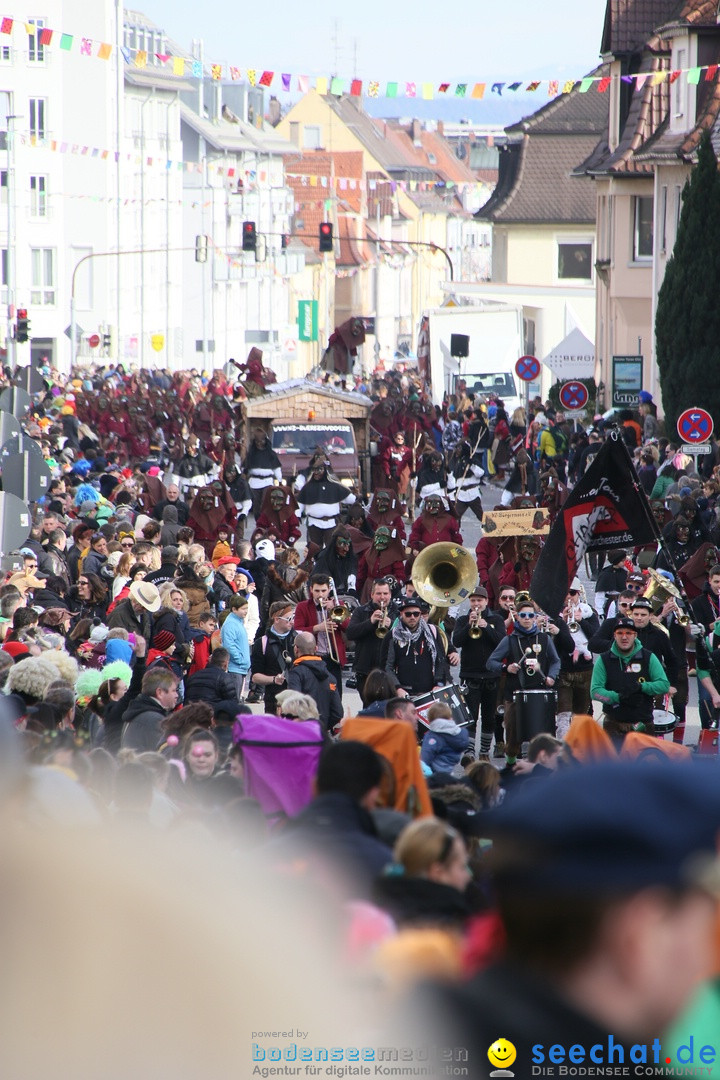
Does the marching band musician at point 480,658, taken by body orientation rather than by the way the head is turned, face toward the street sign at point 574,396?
no

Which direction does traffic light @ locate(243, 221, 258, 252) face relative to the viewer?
toward the camera

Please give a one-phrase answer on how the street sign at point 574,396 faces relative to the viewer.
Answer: facing the viewer

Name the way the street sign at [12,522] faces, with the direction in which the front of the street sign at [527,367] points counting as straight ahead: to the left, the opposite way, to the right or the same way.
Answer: the opposite way

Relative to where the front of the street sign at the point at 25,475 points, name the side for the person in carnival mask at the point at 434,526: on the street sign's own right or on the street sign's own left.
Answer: on the street sign's own right

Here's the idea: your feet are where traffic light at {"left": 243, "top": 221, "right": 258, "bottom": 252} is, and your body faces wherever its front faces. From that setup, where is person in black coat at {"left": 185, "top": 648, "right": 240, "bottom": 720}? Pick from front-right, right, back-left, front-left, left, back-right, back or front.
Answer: front

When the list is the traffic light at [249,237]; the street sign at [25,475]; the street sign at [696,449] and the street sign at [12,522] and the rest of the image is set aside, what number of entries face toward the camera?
2

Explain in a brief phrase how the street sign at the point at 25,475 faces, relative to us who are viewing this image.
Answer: facing away from the viewer

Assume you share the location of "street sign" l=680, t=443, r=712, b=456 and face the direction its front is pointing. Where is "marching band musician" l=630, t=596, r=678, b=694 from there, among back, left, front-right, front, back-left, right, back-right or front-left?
front

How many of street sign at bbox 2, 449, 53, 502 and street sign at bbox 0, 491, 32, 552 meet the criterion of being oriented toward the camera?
0

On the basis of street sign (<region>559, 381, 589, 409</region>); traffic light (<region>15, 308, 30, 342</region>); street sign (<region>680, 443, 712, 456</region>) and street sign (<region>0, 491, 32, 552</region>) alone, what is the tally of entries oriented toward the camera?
3

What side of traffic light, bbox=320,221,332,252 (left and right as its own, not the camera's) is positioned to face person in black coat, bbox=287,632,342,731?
front

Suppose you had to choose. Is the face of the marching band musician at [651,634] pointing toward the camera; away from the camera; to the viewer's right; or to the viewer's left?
toward the camera

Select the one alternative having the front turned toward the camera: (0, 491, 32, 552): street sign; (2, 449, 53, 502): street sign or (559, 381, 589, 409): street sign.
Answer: (559, 381, 589, 409): street sign

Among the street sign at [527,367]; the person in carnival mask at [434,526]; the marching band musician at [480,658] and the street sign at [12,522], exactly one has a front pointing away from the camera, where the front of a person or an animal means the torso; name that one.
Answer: the street sign at [12,522]

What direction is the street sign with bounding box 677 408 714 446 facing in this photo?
toward the camera

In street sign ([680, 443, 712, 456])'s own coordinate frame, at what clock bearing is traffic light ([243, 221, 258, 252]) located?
The traffic light is roughly at 5 o'clock from the street sign.

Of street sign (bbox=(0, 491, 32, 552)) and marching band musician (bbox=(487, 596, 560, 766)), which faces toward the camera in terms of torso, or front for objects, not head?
the marching band musician

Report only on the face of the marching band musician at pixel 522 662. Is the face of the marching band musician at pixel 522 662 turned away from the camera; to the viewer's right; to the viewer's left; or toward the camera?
toward the camera

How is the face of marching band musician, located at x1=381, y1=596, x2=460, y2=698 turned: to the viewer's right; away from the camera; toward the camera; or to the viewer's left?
toward the camera

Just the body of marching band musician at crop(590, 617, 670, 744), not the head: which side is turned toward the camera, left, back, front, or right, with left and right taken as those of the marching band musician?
front
